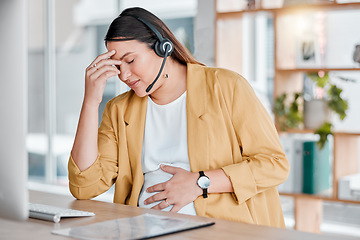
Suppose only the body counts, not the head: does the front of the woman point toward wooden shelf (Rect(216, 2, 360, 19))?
no

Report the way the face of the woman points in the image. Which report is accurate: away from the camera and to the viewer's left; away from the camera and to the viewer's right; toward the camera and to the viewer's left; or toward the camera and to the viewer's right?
toward the camera and to the viewer's left

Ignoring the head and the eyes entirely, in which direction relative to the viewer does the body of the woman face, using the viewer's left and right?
facing the viewer and to the left of the viewer

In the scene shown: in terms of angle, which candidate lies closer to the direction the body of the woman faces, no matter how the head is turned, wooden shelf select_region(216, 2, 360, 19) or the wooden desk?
the wooden desk

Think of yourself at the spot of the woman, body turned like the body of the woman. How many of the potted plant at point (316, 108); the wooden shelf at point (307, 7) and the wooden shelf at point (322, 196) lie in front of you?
0

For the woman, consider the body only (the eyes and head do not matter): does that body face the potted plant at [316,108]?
no

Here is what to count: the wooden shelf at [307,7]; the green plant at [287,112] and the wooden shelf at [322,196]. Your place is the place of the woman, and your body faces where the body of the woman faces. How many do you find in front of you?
0
